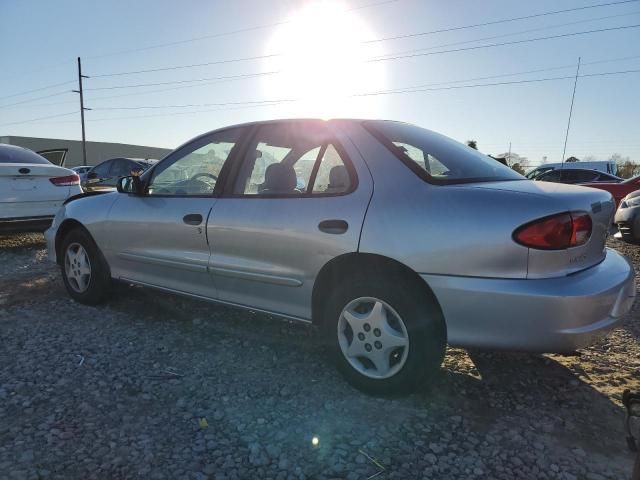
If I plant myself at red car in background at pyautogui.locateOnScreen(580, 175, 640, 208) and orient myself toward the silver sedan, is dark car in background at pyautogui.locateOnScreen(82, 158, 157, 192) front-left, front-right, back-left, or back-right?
front-right

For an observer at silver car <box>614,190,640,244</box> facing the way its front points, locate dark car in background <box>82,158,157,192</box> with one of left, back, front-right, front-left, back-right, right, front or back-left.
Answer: front-right

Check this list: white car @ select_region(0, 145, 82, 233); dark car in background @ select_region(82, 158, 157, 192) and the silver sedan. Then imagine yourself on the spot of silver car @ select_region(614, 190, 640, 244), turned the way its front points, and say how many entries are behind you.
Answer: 0

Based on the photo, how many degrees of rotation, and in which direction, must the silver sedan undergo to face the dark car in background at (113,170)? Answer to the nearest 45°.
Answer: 0° — it already faces it

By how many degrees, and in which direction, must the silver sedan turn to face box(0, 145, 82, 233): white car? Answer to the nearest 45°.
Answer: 0° — it already faces it

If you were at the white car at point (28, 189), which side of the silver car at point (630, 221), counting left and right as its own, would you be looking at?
front

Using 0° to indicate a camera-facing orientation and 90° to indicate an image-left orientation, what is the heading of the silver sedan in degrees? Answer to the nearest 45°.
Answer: approximately 135°

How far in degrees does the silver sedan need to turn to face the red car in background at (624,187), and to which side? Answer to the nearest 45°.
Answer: approximately 90° to its right

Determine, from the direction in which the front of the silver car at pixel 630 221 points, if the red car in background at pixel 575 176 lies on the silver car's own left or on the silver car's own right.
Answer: on the silver car's own right

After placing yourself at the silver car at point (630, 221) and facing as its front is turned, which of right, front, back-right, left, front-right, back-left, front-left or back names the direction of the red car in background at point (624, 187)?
back-right

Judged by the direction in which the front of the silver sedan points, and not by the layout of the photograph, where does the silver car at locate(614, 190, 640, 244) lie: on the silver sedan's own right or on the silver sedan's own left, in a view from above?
on the silver sedan's own right

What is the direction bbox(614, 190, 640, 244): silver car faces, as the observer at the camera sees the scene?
facing the viewer and to the left of the viewer

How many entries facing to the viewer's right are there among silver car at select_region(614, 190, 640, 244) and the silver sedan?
0

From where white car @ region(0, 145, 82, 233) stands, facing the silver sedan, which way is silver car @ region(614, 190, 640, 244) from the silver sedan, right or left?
left
